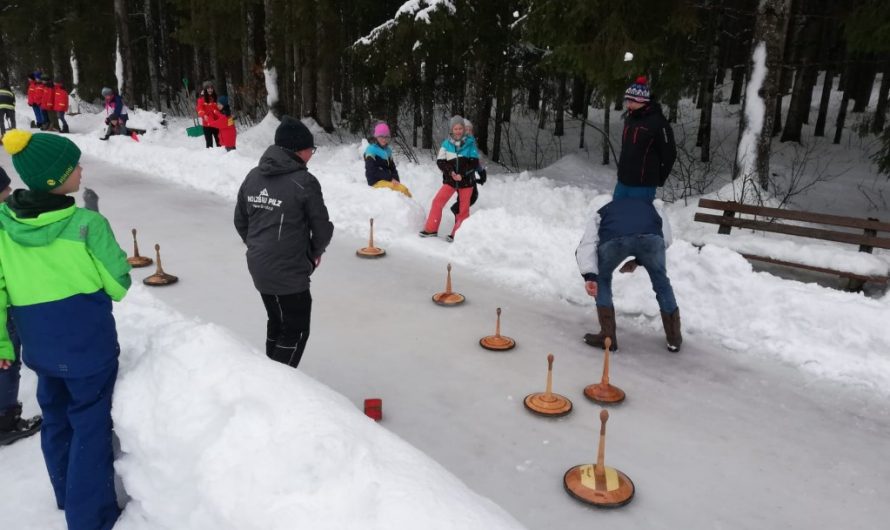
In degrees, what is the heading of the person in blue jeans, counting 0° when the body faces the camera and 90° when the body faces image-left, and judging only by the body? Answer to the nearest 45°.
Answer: approximately 180°

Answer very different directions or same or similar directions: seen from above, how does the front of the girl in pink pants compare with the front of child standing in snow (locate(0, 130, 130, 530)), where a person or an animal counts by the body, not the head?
very different directions

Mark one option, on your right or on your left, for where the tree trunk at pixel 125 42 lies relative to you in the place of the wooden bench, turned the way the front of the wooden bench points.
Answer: on your right

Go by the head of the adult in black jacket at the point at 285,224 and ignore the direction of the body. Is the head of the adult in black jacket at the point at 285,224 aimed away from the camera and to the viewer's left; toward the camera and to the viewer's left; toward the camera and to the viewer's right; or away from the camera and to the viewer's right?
away from the camera and to the viewer's right

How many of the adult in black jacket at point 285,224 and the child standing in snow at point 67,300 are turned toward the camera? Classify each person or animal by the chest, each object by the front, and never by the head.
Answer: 0

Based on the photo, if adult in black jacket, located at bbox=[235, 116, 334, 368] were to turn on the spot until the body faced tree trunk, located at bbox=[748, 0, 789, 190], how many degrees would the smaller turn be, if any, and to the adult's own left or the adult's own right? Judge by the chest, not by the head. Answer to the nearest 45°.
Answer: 0° — they already face it

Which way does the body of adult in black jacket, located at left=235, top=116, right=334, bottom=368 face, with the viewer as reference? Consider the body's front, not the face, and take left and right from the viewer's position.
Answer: facing away from the viewer and to the right of the viewer

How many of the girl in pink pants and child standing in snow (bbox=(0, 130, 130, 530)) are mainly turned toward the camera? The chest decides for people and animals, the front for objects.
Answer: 1

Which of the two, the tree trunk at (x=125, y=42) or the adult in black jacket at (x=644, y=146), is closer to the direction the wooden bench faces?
the adult in black jacket
